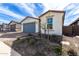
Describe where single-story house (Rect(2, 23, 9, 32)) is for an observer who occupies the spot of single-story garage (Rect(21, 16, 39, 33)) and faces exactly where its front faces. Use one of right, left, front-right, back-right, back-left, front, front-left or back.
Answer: right

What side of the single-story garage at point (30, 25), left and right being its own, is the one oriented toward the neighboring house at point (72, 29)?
left

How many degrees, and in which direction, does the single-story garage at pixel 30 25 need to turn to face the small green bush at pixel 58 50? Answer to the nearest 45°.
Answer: approximately 90° to its left

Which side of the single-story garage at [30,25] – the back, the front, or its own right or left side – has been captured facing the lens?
front

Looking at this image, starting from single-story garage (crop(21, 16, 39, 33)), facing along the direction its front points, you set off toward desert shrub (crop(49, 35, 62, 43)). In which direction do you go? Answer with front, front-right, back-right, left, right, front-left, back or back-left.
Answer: left

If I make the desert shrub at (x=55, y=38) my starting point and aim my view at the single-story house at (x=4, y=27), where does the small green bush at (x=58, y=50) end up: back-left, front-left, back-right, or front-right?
back-left

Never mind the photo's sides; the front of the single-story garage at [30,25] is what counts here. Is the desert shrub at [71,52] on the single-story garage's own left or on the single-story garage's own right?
on the single-story garage's own left
